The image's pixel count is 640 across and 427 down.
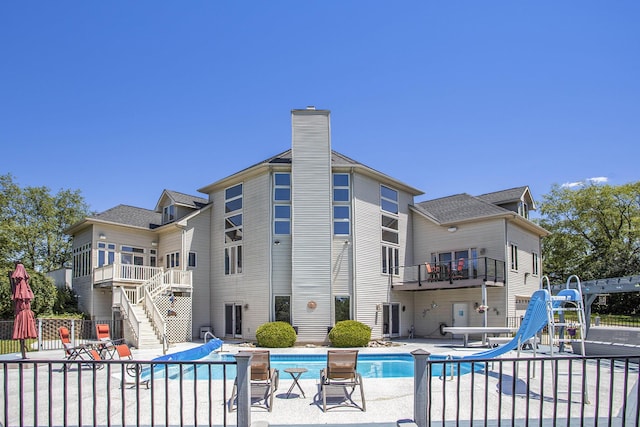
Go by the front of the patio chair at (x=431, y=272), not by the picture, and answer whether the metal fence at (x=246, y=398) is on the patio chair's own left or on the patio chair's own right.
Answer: on the patio chair's own right

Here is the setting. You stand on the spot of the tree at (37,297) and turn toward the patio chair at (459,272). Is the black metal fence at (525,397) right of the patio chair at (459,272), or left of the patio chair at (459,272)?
right

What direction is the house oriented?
away from the camera

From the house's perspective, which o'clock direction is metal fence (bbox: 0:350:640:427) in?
The metal fence is roughly at 6 o'clock from the house.

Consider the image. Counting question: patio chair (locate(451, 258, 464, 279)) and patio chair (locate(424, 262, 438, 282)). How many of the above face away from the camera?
0

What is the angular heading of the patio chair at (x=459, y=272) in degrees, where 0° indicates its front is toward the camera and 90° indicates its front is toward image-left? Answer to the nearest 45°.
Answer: approximately 45°

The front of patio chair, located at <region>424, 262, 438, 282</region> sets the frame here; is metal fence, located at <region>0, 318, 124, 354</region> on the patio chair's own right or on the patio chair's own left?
on the patio chair's own right
